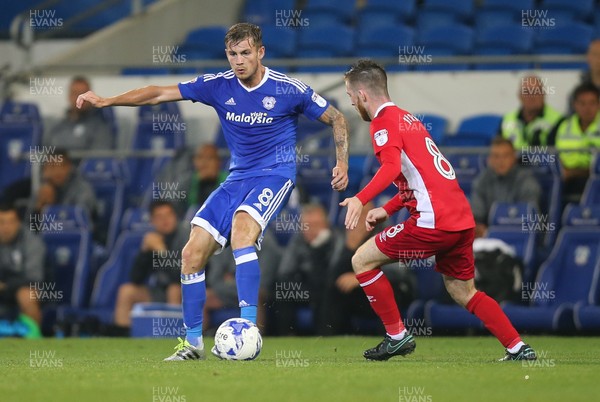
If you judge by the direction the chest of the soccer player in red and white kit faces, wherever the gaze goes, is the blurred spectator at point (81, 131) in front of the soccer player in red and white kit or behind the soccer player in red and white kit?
in front

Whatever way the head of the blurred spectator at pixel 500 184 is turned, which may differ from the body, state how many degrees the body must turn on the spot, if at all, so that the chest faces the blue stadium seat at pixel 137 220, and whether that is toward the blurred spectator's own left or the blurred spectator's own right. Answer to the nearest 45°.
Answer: approximately 90° to the blurred spectator's own right

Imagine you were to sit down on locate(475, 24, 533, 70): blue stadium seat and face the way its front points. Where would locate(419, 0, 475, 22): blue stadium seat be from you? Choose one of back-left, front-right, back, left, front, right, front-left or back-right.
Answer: back-right

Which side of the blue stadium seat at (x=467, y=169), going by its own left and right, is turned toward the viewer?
front

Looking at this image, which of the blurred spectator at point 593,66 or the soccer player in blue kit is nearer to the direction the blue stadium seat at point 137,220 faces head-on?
the soccer player in blue kit

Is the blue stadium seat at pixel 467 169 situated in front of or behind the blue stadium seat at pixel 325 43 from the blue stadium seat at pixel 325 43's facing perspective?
in front

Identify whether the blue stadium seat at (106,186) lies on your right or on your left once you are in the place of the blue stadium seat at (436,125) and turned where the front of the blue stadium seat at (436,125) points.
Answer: on your right

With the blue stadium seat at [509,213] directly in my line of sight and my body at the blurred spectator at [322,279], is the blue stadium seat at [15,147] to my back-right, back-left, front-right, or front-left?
back-left

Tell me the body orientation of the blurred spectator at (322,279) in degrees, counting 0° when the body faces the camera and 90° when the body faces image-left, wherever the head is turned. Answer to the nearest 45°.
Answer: approximately 0°

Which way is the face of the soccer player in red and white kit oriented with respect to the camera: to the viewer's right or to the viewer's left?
to the viewer's left

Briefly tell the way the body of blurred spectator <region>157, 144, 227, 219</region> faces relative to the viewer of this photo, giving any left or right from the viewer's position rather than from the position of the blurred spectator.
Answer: facing the viewer
